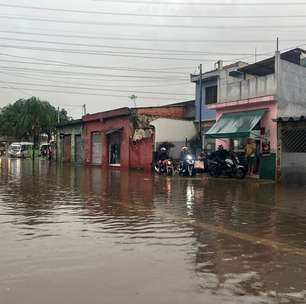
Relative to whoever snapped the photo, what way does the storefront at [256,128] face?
facing the viewer and to the left of the viewer

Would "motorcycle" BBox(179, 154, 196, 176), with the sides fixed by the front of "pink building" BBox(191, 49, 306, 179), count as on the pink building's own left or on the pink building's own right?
on the pink building's own right

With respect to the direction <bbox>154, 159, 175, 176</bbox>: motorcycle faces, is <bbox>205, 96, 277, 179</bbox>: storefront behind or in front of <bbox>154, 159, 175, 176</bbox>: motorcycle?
in front

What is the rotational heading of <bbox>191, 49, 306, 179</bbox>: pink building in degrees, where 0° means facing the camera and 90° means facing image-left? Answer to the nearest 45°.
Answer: approximately 45°

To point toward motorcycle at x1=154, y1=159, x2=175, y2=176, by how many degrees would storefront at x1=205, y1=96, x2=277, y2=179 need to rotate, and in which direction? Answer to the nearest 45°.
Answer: approximately 90° to its right

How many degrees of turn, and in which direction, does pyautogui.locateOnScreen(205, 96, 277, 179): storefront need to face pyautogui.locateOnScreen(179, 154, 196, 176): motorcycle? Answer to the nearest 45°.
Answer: approximately 90° to its right

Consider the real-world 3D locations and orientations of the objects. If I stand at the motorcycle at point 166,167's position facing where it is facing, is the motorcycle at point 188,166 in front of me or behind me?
in front
